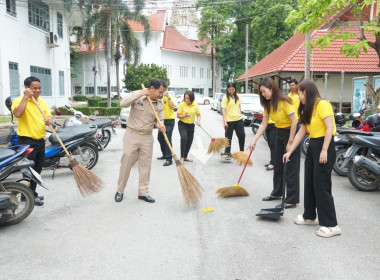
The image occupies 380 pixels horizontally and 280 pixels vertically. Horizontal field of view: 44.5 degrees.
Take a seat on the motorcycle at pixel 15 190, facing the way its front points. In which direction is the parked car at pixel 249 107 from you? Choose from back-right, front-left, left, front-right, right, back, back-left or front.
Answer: back-right

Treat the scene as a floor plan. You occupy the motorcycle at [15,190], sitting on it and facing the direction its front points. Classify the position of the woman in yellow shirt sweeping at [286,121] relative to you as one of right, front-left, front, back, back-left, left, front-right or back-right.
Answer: back

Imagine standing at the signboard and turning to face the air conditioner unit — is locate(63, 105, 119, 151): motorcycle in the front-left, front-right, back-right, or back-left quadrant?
front-left

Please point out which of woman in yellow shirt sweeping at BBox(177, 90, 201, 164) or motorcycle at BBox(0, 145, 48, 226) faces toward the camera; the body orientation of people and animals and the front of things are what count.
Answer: the woman in yellow shirt sweeping

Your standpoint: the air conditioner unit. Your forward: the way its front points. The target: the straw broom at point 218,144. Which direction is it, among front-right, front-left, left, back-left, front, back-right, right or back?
front-right

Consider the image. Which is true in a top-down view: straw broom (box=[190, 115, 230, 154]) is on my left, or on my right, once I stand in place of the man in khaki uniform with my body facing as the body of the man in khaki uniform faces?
on my left

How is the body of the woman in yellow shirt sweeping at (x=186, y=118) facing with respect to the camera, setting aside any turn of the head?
toward the camera

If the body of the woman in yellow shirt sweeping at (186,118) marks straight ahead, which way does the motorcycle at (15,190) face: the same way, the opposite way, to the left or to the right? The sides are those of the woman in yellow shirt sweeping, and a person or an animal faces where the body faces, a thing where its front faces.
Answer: to the right

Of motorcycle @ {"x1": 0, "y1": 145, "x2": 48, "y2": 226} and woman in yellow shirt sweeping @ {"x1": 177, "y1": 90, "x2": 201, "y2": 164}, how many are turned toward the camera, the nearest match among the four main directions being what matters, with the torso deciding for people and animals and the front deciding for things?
1

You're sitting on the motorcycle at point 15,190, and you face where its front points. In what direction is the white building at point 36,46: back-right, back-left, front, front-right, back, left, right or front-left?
right

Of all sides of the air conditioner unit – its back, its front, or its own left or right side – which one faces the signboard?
front

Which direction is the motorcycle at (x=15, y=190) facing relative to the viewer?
to the viewer's left

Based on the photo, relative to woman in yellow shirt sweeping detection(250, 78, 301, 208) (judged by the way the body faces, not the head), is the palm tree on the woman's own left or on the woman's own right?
on the woman's own right
